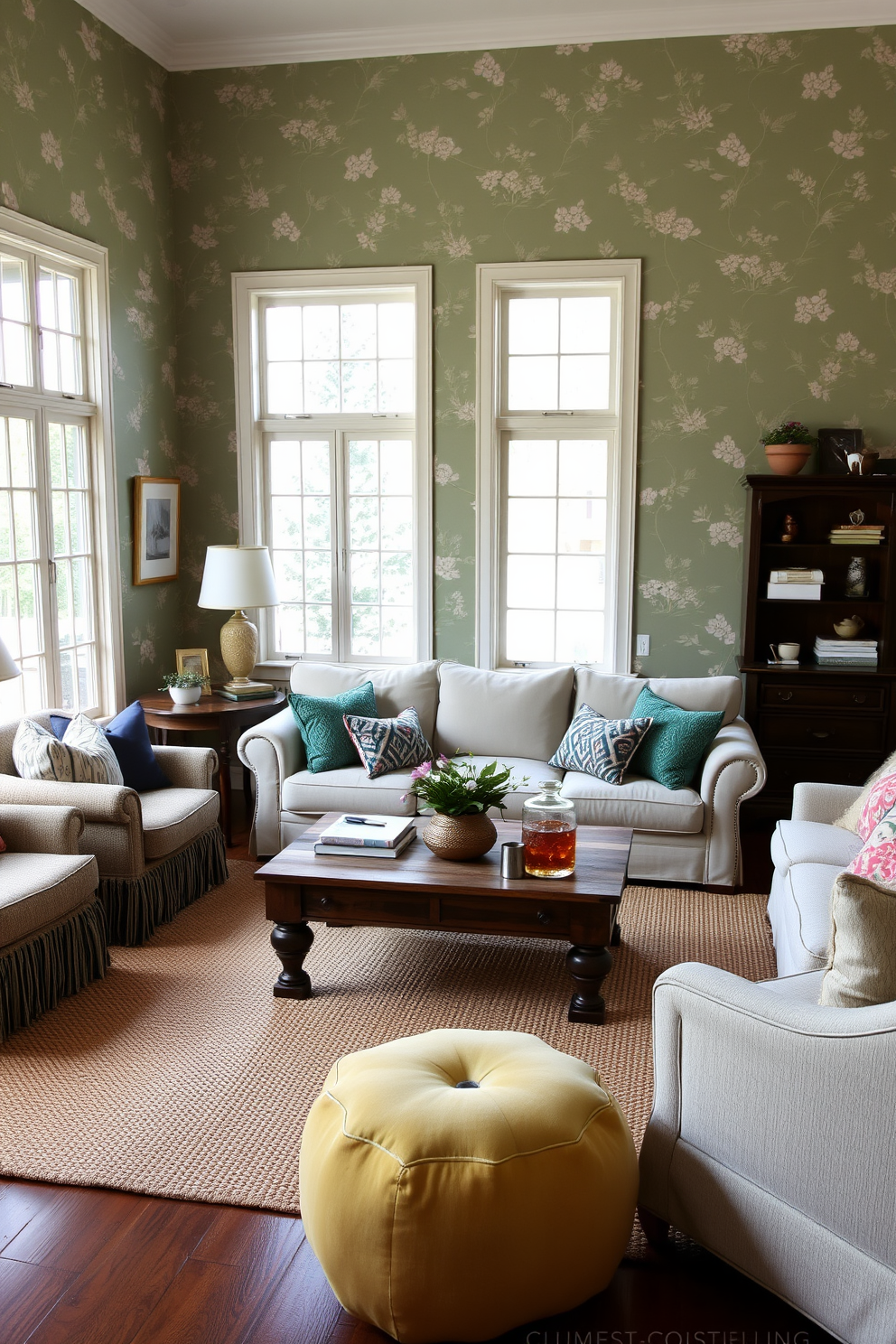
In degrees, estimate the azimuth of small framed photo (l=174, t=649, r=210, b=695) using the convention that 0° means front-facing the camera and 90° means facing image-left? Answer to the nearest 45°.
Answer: approximately 0°

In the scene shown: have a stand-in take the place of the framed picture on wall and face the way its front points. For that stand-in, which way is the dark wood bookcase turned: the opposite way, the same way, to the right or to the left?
to the right

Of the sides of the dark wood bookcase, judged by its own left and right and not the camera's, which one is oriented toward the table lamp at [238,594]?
right

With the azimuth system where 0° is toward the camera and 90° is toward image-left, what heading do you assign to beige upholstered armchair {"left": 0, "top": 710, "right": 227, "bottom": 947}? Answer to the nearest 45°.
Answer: approximately 315°

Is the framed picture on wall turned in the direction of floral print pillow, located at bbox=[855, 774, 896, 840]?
yes

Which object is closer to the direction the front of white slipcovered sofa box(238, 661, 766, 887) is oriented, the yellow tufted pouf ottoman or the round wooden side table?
the yellow tufted pouf ottoman
